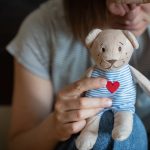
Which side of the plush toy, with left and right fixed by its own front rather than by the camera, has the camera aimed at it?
front

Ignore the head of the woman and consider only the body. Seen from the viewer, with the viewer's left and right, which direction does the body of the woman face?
facing the viewer and to the right of the viewer
